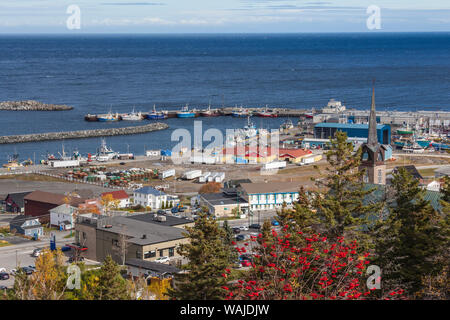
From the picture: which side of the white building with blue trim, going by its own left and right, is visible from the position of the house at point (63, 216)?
right

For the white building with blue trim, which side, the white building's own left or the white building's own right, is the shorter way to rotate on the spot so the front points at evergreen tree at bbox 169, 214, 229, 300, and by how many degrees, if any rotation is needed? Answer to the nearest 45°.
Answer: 0° — it already faces it

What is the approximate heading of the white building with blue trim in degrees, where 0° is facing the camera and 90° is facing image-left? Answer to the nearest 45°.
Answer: approximately 0°

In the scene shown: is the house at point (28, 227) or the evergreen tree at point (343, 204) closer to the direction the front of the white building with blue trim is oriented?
the evergreen tree

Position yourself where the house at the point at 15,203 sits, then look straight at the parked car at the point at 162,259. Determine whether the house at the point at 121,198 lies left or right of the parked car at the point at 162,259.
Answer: left

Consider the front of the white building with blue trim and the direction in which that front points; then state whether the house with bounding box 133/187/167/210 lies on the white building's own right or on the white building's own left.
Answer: on the white building's own right

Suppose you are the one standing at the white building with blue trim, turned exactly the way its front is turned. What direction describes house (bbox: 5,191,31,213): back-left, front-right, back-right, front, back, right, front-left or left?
right

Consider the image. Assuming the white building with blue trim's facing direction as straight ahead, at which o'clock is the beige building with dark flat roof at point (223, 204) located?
The beige building with dark flat roof is roughly at 2 o'clock from the white building with blue trim.

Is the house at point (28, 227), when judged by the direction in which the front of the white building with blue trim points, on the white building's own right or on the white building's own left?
on the white building's own right

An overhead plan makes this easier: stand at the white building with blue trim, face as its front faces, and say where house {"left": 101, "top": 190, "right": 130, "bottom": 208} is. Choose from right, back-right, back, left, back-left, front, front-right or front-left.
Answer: right

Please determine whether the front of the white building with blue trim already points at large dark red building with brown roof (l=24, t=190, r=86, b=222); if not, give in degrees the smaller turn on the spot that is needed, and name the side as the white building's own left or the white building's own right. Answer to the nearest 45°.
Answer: approximately 90° to the white building's own right
